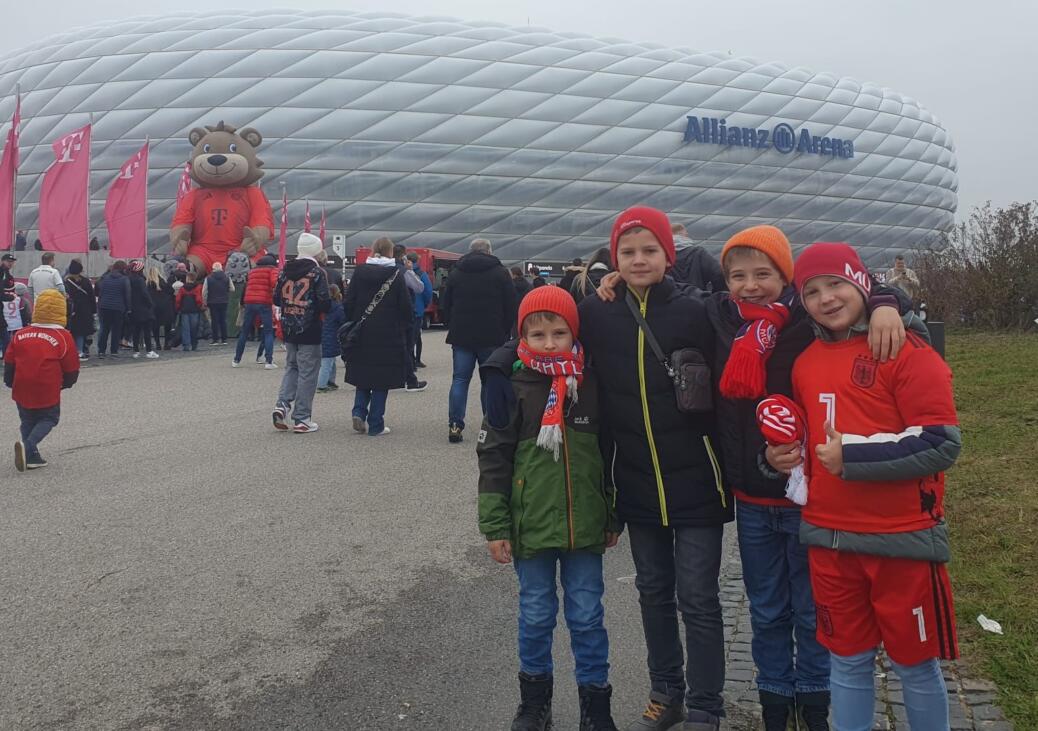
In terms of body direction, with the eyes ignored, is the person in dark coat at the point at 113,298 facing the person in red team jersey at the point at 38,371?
no

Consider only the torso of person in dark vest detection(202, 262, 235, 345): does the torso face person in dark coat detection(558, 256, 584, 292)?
no

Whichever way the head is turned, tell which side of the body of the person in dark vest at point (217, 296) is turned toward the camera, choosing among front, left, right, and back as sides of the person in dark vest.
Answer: back

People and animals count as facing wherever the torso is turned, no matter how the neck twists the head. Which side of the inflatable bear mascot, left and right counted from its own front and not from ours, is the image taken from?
front

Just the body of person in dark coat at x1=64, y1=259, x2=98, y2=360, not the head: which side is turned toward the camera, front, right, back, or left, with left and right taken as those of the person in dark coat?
back

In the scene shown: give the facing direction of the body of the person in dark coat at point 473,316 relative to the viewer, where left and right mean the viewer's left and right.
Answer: facing away from the viewer

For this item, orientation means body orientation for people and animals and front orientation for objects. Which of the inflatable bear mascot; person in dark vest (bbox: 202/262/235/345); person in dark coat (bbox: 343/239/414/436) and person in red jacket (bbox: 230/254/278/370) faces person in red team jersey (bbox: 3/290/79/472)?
the inflatable bear mascot

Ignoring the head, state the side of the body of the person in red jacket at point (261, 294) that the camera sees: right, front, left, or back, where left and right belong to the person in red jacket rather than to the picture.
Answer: back

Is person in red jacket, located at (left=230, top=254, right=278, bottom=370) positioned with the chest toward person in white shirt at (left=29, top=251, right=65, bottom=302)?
no

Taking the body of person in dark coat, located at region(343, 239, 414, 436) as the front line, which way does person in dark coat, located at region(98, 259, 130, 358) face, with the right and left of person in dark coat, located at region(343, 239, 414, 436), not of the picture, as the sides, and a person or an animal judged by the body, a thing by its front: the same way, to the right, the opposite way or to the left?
the same way

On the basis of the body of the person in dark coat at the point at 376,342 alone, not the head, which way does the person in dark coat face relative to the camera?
away from the camera

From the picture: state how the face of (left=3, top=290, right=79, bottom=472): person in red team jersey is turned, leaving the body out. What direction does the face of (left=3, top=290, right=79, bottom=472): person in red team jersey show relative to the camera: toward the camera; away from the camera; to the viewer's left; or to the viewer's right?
away from the camera

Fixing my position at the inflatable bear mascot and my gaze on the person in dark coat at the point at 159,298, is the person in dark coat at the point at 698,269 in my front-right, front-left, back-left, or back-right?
front-left

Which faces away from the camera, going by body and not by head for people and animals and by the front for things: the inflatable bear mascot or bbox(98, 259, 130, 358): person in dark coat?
the person in dark coat

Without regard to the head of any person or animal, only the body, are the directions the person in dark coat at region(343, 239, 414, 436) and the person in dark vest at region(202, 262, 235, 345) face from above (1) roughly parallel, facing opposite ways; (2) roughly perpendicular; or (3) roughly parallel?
roughly parallel

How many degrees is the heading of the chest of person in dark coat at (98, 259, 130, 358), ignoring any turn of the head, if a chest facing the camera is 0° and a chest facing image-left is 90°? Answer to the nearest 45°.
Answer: approximately 180°

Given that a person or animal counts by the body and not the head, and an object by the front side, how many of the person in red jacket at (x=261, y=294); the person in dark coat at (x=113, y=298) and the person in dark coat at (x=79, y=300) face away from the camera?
3

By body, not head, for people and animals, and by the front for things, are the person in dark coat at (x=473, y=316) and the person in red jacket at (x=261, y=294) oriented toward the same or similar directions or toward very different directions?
same or similar directions

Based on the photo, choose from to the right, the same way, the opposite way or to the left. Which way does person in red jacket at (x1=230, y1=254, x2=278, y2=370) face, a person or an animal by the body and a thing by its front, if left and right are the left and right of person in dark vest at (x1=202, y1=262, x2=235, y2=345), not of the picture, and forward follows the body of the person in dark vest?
the same way
